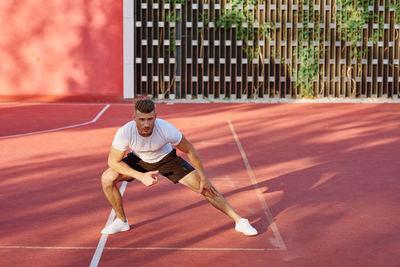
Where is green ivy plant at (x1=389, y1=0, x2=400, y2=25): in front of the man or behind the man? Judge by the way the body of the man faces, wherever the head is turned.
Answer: behind

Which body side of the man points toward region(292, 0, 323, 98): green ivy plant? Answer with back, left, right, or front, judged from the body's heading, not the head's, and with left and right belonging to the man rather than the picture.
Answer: back

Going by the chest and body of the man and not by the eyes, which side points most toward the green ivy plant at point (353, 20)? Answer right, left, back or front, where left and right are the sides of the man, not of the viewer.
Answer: back

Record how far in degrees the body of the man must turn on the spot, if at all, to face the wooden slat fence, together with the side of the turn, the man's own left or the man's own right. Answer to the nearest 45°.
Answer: approximately 180°

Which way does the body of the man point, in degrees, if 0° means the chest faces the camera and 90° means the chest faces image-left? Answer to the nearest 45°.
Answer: approximately 0°
